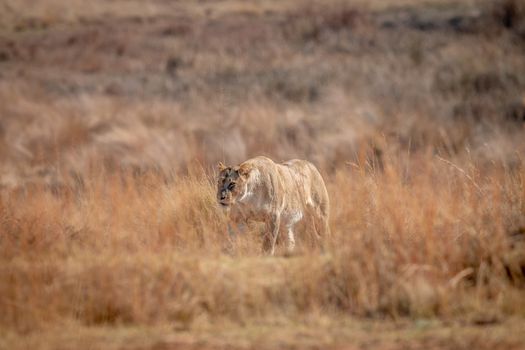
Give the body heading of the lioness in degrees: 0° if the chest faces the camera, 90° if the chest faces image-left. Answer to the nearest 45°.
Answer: approximately 45°
